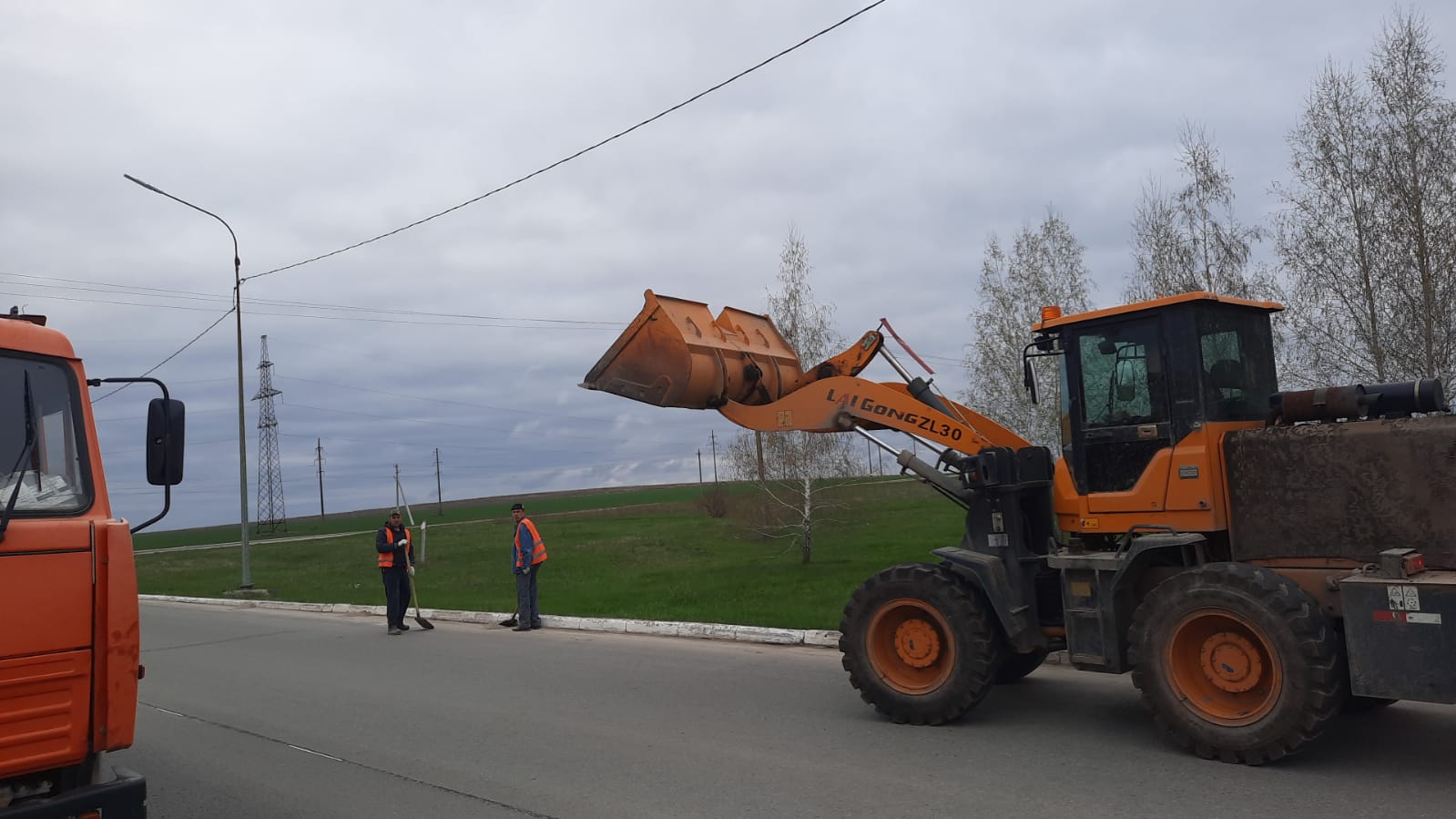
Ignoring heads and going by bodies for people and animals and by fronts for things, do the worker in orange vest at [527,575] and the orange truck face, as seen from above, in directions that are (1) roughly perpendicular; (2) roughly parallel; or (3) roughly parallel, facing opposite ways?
roughly perpendicular

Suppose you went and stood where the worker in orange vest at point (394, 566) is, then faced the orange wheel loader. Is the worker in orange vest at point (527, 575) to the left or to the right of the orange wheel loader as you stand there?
left

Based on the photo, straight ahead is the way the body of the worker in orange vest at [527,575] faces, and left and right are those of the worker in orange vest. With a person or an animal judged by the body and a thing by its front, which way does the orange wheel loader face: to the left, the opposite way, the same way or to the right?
to the right

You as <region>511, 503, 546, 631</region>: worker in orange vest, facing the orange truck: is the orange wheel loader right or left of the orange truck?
left

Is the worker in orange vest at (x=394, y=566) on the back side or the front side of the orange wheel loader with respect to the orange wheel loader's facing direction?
on the front side

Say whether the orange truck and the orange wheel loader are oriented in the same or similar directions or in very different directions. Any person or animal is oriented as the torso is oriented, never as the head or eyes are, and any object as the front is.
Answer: very different directions

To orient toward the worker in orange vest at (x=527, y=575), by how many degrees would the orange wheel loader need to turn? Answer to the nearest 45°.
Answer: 0° — it already faces them

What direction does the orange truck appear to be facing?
toward the camera

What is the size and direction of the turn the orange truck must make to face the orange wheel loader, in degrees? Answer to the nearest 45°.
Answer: approximately 90° to its left

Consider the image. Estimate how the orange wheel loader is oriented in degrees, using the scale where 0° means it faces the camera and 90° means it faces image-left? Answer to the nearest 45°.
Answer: approximately 135°

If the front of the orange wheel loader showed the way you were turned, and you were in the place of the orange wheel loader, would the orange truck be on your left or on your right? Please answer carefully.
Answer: on your left
